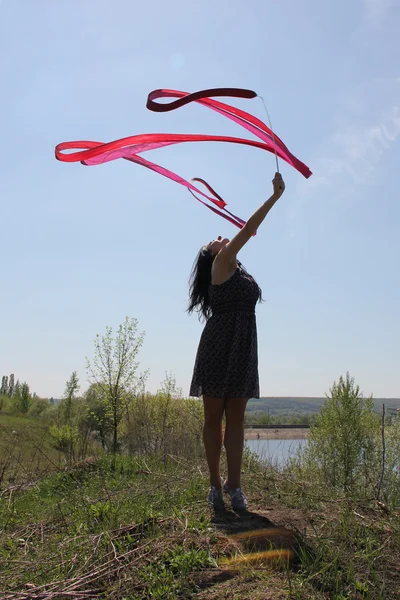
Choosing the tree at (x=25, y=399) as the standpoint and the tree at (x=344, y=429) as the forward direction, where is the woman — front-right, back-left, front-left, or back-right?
front-right

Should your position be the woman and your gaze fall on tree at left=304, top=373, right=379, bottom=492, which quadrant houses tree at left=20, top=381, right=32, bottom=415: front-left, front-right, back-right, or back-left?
front-left

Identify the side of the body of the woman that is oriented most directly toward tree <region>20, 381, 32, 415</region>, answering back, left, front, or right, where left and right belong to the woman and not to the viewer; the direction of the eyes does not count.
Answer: back

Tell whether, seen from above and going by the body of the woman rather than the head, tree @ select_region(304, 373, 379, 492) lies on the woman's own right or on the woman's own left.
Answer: on the woman's own left

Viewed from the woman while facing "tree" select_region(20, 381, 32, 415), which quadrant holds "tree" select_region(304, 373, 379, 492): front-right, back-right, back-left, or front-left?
front-right

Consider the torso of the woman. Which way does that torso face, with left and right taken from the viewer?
facing the viewer and to the right of the viewer
